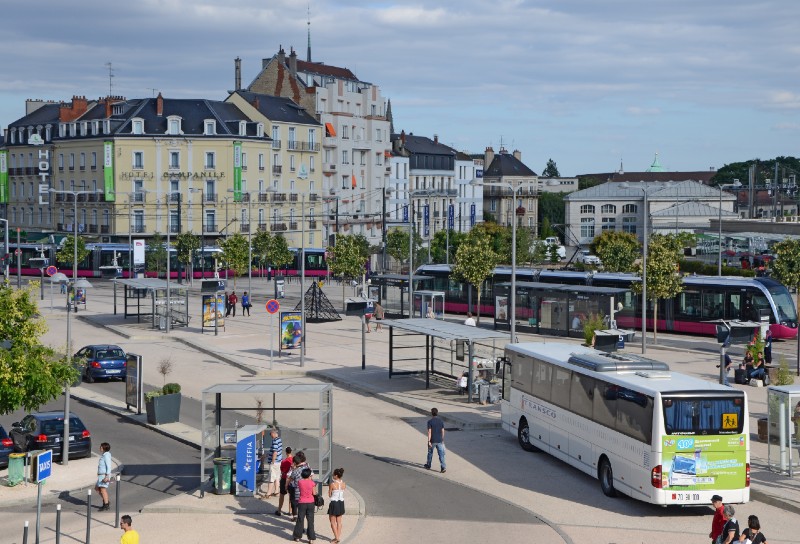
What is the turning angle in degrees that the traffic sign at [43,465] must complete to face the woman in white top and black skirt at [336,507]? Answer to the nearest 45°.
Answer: approximately 45° to its left

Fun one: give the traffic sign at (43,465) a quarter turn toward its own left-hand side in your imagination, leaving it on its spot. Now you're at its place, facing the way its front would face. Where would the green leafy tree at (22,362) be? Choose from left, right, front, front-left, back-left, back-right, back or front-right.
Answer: front-left

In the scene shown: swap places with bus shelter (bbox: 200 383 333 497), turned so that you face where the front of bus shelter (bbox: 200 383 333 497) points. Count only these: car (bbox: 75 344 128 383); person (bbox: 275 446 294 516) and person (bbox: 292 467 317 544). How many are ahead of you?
2

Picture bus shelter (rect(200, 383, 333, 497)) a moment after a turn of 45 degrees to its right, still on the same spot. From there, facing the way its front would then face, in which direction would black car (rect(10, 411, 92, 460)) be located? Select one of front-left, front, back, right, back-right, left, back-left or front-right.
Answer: right

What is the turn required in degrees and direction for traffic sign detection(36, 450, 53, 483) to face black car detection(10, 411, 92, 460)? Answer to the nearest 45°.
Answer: approximately 135° to its left

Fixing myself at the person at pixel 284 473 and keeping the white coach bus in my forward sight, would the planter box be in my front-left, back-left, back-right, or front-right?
back-left

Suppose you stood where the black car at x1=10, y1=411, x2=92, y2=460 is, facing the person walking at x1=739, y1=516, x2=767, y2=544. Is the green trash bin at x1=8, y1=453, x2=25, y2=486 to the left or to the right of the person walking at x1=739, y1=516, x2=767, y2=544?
right
